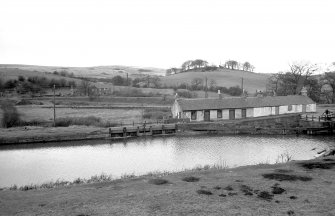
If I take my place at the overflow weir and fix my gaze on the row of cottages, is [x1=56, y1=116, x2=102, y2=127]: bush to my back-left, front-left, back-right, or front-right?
back-left

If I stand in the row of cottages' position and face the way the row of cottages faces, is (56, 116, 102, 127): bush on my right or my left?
on my right

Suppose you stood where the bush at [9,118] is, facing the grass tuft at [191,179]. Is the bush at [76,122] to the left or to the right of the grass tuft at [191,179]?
left

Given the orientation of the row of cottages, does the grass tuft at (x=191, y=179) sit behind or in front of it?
in front

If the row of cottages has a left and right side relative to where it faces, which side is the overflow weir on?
on its right

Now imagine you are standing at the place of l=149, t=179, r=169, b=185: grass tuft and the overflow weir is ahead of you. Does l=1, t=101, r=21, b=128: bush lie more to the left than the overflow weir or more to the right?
left

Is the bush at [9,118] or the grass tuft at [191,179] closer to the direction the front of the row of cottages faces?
the grass tuft

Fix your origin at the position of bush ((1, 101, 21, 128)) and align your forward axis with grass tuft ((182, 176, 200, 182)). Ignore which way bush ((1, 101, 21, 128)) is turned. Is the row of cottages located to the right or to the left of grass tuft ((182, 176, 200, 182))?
left

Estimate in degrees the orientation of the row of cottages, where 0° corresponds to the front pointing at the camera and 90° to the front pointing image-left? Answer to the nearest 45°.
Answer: approximately 315°

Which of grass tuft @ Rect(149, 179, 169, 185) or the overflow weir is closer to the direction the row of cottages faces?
the grass tuft

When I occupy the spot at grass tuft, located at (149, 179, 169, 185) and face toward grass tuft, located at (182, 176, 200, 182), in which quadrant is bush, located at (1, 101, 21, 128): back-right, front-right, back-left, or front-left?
back-left

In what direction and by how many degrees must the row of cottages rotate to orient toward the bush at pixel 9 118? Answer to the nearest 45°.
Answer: approximately 135° to its right

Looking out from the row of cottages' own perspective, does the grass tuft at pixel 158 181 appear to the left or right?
on its right

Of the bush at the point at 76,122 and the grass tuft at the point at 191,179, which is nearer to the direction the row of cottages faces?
the grass tuft

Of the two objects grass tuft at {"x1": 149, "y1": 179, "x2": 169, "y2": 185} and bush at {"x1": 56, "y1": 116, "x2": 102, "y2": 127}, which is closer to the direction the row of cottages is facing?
the grass tuft
